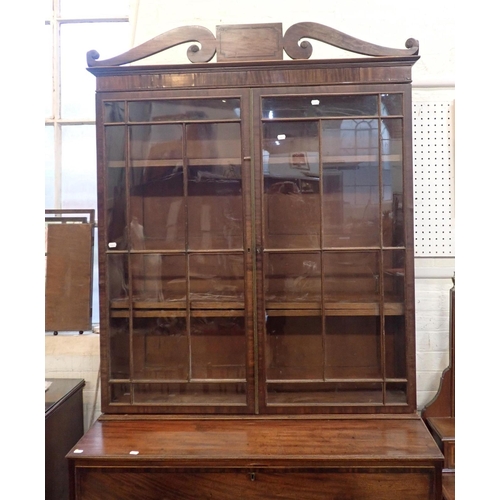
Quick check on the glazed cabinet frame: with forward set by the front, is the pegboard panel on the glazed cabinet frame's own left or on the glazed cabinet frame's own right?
on the glazed cabinet frame's own left

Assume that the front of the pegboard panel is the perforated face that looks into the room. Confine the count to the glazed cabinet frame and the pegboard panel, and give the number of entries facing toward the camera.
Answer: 2

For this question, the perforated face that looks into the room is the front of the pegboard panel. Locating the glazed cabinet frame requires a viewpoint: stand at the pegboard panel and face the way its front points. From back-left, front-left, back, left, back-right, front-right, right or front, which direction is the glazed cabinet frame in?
front-right

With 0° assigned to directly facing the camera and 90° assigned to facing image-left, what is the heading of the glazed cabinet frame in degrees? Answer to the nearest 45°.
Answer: approximately 0°
